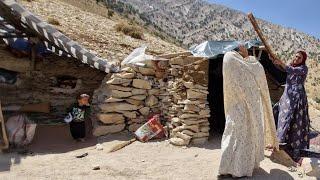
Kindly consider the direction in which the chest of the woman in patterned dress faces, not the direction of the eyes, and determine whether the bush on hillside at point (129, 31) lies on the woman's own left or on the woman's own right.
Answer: on the woman's own right

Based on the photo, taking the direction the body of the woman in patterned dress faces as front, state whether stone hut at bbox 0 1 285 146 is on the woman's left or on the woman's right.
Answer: on the woman's right

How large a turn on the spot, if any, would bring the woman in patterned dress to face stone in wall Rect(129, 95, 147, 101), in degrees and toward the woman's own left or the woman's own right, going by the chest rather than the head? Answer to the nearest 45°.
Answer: approximately 45° to the woman's own right

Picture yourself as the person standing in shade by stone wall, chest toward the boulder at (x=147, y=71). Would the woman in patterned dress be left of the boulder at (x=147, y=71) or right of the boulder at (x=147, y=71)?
right

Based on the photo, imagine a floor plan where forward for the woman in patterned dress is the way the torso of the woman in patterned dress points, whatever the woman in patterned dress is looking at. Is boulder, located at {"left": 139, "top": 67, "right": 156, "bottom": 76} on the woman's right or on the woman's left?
on the woman's right

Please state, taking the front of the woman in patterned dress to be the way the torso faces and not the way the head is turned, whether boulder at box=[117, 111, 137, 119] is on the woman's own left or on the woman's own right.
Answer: on the woman's own right

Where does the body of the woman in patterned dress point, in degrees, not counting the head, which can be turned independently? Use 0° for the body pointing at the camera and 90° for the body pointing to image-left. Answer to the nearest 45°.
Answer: approximately 45°
